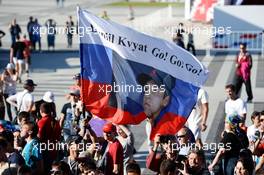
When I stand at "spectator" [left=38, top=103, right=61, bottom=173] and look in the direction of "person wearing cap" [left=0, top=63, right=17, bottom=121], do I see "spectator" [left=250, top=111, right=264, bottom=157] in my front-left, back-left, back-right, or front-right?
back-right

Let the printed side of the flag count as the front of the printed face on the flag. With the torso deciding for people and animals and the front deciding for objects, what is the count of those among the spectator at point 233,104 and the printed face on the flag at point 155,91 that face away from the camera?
0

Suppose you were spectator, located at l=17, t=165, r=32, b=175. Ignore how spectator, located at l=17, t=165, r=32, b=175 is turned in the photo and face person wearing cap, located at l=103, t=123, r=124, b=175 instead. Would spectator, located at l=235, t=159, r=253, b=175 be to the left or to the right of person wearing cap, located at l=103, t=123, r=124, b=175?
right

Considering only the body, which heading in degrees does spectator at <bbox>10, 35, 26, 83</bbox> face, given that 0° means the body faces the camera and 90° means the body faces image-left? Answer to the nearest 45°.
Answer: approximately 180°

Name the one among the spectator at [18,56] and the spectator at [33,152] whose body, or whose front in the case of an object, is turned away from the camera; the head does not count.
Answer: the spectator at [18,56]
